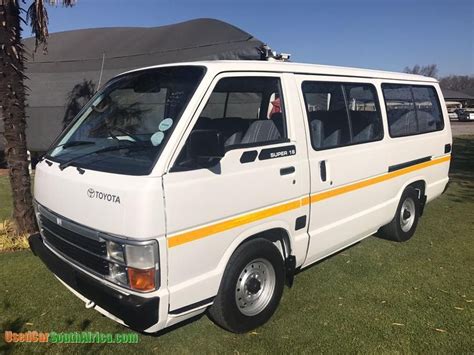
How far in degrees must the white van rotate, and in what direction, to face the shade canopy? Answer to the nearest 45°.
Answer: approximately 135° to its right

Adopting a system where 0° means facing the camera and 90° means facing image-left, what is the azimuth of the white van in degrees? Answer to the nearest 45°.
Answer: approximately 45°
